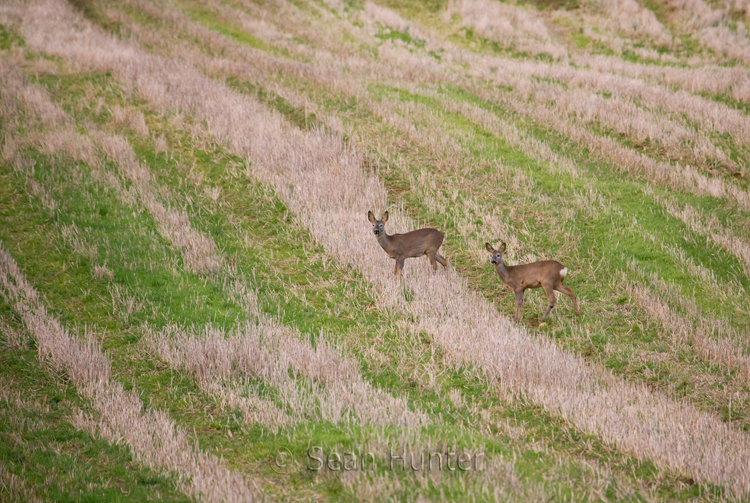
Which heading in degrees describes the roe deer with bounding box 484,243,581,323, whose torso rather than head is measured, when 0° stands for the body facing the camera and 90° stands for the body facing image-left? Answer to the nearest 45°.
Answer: approximately 90°

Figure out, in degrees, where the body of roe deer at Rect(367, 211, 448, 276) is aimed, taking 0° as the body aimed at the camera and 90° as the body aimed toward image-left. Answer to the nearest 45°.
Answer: approximately 90°

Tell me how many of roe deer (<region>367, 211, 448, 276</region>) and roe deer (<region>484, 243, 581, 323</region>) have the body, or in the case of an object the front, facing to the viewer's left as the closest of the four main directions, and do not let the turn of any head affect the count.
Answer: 2

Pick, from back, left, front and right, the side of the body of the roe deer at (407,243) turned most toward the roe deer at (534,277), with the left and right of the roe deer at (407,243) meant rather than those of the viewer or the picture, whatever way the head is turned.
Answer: back

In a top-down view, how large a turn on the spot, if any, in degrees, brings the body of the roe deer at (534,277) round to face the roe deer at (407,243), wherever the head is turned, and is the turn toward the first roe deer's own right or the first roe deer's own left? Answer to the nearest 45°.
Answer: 0° — it already faces it
